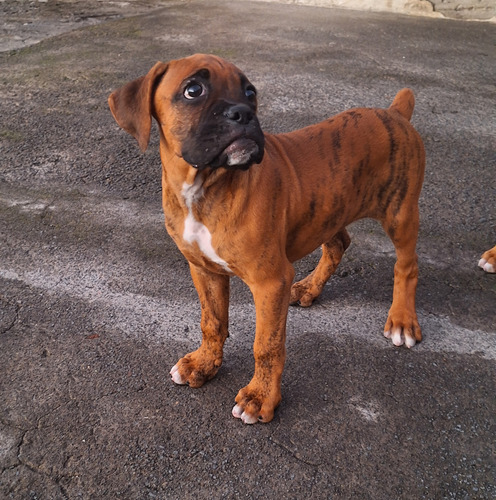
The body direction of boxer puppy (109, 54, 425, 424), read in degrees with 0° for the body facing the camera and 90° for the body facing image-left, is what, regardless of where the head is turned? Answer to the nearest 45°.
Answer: approximately 45°
